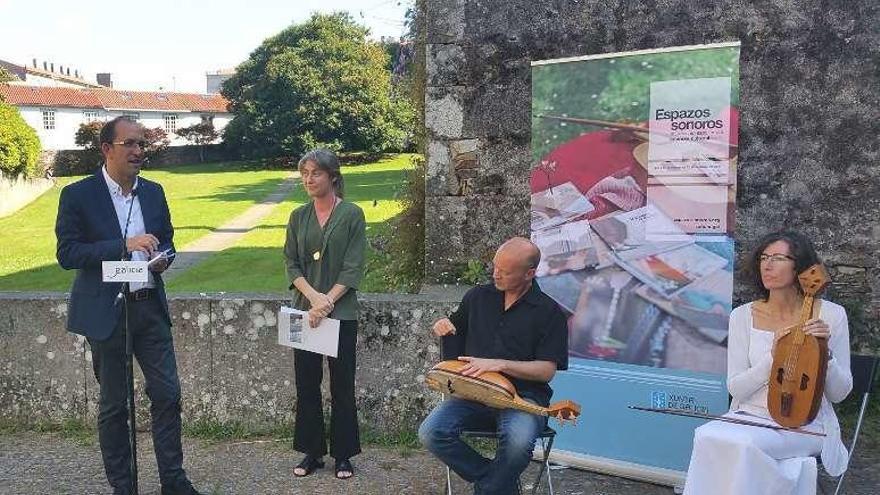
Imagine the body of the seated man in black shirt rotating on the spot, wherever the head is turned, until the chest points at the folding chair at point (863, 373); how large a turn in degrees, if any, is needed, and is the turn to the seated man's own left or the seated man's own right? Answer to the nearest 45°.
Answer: approximately 135° to the seated man's own left

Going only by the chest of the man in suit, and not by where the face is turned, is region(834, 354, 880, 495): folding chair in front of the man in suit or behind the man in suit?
in front

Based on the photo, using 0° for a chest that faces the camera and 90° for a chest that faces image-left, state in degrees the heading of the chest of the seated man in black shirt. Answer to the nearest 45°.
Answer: approximately 45°

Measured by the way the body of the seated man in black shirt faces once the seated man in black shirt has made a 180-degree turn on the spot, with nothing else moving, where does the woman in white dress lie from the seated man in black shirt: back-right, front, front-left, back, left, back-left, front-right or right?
front-right

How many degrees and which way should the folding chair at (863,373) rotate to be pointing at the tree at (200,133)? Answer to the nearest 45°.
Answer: approximately 90° to its right

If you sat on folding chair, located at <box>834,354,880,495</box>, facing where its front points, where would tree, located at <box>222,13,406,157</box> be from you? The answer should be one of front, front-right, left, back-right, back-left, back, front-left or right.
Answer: right

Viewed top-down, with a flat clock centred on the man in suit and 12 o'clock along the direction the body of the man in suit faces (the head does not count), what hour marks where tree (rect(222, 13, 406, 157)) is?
The tree is roughly at 8 o'clock from the man in suit.

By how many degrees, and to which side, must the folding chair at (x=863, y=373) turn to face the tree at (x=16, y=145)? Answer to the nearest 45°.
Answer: approximately 90° to its right

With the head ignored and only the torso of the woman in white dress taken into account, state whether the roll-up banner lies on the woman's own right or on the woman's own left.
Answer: on the woman's own right

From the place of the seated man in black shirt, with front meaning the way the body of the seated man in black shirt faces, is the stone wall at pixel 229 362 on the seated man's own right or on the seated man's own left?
on the seated man's own right

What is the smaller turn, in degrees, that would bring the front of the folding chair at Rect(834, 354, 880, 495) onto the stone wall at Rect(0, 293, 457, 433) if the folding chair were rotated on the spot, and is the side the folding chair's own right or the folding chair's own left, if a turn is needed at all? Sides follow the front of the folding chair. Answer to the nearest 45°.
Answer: approximately 45° to the folding chair's own right

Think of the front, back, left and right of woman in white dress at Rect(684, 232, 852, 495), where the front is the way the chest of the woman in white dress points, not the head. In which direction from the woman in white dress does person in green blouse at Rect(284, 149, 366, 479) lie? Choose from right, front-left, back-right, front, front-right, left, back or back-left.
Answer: front-right

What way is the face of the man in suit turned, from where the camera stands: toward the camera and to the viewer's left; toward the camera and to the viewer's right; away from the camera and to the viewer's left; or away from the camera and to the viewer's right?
toward the camera and to the viewer's right

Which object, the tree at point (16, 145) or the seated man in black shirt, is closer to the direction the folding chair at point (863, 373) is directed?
the seated man in black shirt
